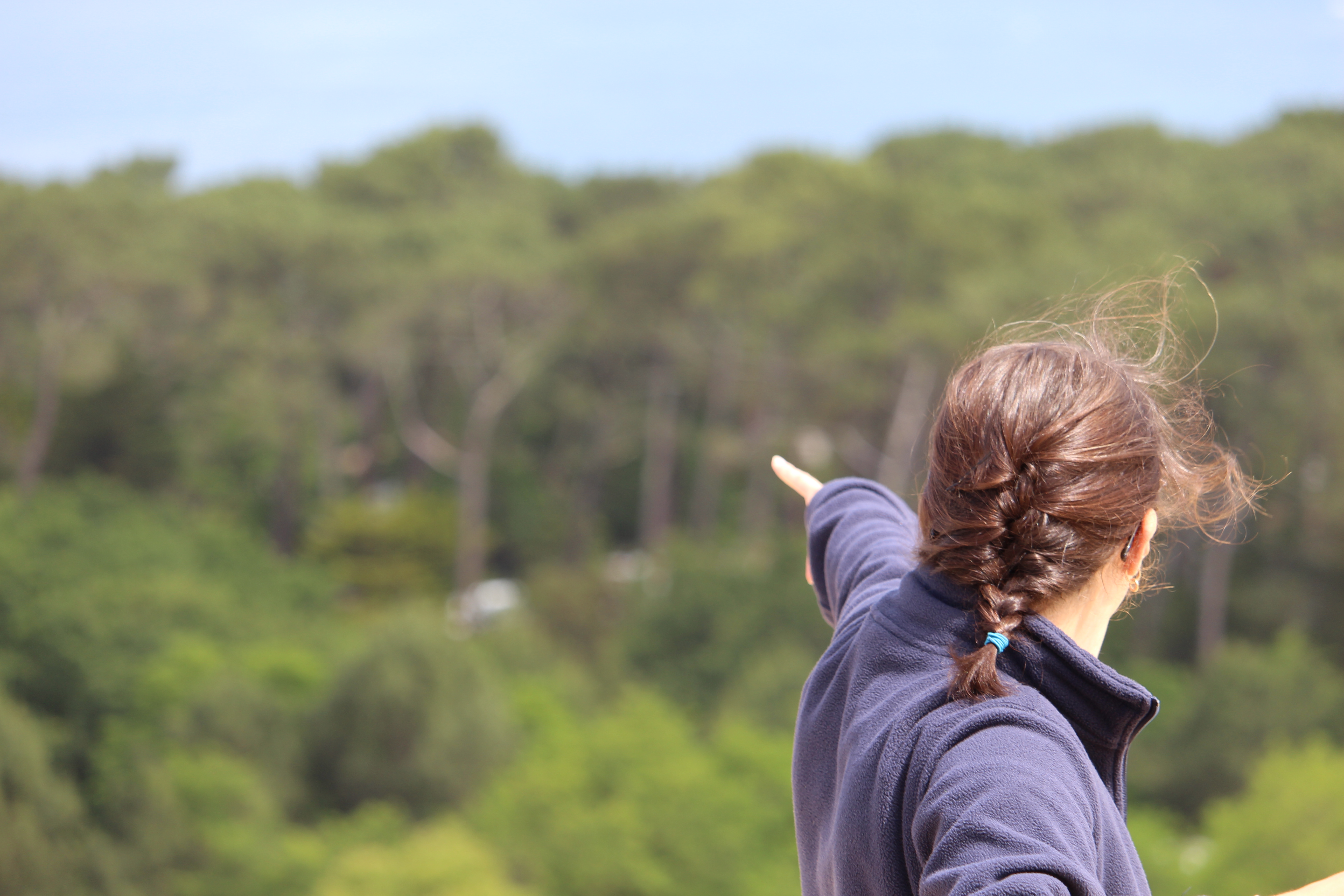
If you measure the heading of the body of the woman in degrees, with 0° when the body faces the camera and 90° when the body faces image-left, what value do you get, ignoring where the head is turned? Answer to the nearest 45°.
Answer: approximately 225°

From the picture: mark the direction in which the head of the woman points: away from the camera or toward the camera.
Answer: away from the camera
